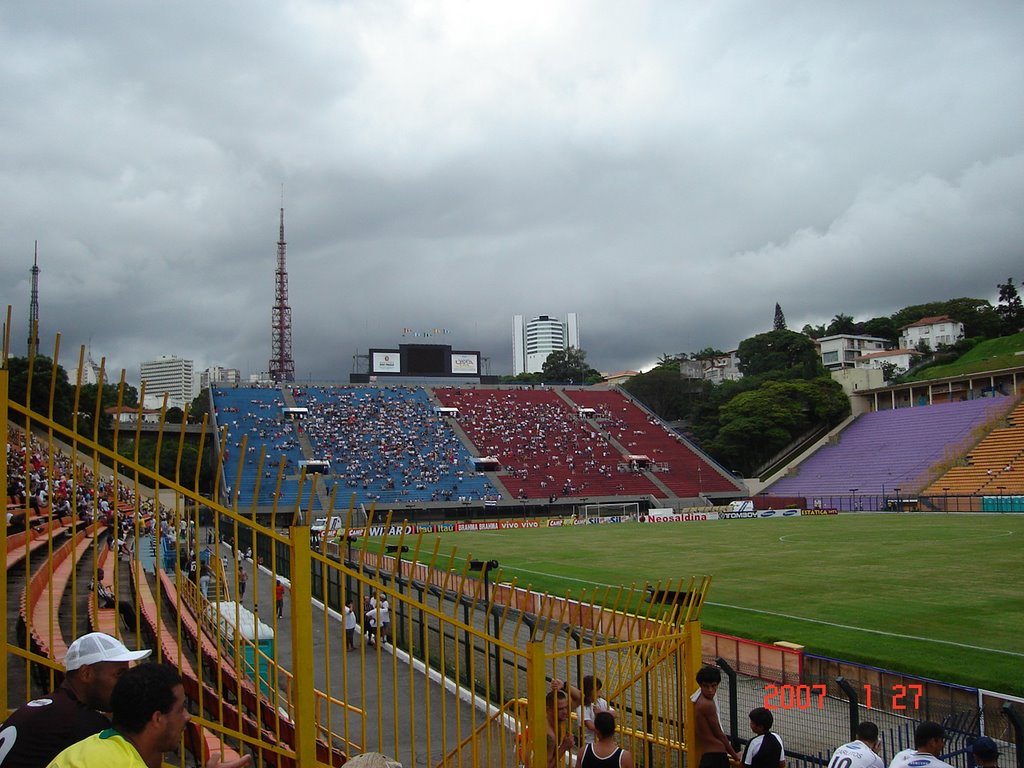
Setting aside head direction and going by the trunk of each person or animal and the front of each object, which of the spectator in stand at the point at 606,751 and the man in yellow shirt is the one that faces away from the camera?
the spectator in stand

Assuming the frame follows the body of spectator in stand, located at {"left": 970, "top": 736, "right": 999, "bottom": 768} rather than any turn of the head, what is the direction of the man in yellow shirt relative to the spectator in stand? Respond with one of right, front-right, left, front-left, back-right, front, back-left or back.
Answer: back-left

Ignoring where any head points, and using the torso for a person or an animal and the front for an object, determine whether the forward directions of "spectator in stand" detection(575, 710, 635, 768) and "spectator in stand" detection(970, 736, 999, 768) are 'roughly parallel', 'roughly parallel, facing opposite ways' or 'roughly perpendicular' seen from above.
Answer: roughly parallel

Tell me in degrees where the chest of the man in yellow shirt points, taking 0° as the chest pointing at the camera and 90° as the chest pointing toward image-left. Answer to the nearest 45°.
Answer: approximately 270°

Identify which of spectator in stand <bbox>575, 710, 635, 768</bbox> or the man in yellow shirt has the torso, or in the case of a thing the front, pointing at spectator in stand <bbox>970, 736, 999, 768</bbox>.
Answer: the man in yellow shirt

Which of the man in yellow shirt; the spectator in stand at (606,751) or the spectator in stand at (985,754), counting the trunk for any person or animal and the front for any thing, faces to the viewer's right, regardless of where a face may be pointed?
the man in yellow shirt

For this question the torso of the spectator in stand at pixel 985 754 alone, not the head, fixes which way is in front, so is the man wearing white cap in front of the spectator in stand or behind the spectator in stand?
behind

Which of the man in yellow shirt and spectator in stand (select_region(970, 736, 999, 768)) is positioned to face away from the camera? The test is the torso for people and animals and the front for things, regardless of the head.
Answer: the spectator in stand

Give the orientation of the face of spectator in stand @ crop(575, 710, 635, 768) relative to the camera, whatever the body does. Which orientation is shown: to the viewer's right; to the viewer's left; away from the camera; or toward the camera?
away from the camera

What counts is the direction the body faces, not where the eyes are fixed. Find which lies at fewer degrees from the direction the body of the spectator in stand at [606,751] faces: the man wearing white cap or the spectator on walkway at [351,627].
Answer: the spectator on walkway

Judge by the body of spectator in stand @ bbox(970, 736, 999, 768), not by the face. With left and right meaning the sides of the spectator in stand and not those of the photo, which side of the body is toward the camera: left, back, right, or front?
back

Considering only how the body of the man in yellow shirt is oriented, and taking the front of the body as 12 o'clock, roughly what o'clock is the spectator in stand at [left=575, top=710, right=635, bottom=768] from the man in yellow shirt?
The spectator in stand is roughly at 11 o'clock from the man in yellow shirt.

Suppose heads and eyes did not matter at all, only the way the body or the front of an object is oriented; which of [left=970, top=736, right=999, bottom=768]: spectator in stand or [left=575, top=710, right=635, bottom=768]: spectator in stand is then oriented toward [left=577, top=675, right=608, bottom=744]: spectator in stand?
[left=575, top=710, right=635, bottom=768]: spectator in stand

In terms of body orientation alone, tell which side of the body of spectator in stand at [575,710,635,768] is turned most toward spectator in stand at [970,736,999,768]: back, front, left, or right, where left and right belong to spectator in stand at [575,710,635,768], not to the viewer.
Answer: right

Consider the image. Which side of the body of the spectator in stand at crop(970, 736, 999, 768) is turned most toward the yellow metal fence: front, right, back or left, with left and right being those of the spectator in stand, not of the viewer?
left

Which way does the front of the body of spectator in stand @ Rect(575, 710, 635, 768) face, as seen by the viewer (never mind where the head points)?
away from the camera

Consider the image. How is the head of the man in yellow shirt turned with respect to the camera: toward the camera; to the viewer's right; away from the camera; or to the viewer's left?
to the viewer's right

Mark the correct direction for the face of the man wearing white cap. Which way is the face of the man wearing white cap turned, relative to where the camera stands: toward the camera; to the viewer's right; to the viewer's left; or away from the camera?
to the viewer's right
